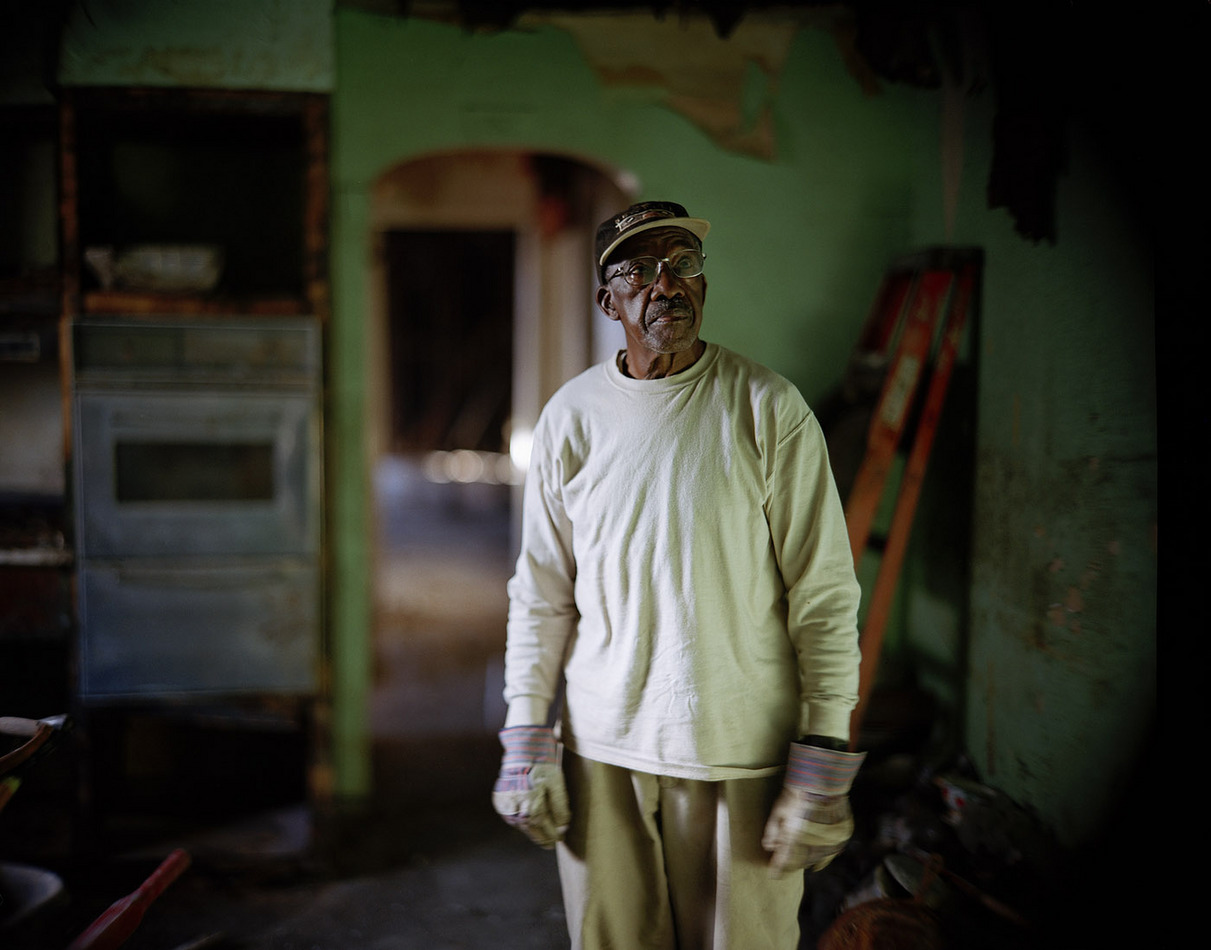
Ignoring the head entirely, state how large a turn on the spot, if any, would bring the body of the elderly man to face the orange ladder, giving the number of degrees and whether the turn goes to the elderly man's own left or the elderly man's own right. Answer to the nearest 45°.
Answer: approximately 135° to the elderly man's own left

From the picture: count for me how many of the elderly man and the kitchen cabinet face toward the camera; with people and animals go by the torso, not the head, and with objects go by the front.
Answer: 2

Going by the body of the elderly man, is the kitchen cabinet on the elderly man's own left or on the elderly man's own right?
on the elderly man's own right

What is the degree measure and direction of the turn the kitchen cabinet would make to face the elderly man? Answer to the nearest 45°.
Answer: approximately 45° to its left

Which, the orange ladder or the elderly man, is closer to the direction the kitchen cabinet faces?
the elderly man
